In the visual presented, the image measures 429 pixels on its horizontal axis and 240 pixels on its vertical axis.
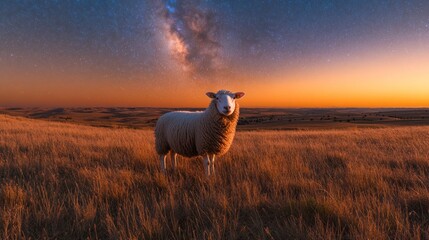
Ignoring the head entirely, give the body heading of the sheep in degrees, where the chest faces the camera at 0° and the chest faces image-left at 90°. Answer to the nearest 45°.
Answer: approximately 315°
